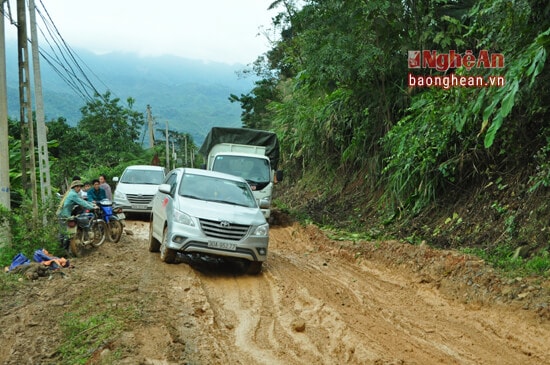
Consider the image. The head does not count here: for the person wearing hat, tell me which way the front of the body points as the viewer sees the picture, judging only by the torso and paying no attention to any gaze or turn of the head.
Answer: to the viewer's right

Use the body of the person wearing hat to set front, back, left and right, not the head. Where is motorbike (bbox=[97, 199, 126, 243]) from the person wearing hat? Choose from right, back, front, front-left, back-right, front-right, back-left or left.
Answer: front-left

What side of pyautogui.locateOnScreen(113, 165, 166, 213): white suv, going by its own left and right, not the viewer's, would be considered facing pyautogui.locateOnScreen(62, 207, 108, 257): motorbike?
front

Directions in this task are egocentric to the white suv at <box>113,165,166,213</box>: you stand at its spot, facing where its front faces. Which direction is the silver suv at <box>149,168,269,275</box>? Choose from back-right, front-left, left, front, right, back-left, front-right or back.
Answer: front

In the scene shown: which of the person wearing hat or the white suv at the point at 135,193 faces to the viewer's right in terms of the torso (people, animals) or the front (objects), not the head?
the person wearing hat

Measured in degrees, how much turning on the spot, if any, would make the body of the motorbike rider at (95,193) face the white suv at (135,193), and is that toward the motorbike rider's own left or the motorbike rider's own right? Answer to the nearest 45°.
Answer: approximately 135° to the motorbike rider's own left

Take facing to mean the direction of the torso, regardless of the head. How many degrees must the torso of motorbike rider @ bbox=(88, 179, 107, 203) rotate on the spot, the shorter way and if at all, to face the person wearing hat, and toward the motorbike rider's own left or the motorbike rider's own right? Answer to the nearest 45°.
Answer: approximately 45° to the motorbike rider's own right

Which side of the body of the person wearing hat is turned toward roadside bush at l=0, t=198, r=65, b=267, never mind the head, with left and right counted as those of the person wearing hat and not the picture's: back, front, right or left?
back

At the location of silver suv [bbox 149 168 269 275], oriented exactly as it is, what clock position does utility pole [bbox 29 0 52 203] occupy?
The utility pole is roughly at 5 o'clock from the silver suv.

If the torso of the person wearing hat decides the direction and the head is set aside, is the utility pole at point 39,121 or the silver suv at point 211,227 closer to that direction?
the silver suv

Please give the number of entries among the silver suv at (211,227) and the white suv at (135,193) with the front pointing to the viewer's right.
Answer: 0

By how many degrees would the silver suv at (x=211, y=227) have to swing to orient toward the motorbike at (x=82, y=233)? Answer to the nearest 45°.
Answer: approximately 135° to its right

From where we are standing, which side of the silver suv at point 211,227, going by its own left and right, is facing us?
front

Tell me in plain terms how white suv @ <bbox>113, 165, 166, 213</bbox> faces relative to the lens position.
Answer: facing the viewer
